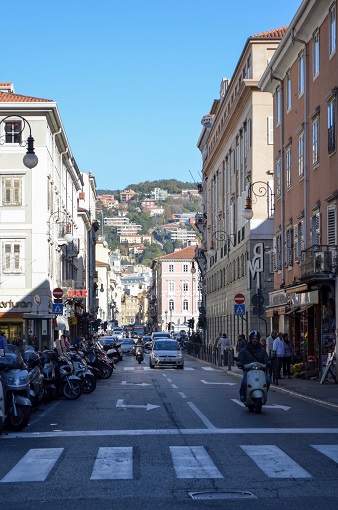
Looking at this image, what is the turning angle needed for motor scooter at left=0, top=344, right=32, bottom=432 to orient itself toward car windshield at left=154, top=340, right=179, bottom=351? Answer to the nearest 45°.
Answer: approximately 135° to its left

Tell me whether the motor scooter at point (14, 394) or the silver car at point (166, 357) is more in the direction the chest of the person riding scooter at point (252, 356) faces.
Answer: the motor scooter

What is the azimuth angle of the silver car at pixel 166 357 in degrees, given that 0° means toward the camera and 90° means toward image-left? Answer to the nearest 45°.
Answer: approximately 0°

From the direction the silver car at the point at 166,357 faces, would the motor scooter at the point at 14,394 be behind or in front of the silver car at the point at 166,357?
in front

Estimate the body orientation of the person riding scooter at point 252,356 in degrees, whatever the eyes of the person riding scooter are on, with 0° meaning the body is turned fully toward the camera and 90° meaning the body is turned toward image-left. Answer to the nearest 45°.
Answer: approximately 0°

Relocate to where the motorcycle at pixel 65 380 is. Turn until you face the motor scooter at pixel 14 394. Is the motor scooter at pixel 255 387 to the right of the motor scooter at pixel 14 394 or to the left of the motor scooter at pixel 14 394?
left

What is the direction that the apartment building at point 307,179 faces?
to the viewer's left

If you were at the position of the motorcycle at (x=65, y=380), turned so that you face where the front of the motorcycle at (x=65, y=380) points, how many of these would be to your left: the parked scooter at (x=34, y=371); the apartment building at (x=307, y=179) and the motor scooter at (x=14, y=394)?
1

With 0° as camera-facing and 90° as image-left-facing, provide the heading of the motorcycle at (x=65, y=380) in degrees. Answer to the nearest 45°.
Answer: approximately 315°

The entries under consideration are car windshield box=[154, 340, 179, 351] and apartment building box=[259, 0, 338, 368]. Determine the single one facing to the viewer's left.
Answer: the apartment building

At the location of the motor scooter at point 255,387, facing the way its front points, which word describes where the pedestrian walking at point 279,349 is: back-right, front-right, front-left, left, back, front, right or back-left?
back

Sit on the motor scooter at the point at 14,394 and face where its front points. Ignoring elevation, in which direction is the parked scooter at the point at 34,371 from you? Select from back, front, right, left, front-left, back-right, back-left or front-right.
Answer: back-left
